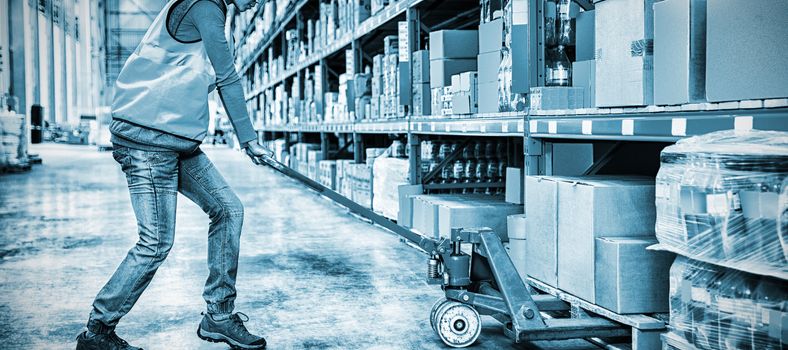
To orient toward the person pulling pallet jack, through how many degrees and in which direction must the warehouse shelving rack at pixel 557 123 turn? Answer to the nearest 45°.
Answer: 0° — it already faces them

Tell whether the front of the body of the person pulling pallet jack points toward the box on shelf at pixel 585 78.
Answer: yes

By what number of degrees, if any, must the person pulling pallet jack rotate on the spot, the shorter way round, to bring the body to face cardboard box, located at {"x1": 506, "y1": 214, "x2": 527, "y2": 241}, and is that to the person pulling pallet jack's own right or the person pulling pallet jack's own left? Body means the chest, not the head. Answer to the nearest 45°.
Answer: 0° — they already face it

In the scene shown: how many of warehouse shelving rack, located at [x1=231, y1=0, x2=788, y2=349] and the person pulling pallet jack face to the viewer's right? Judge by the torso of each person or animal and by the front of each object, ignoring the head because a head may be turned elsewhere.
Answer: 1

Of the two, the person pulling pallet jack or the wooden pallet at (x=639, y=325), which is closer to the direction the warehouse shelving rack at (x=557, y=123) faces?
the person pulling pallet jack

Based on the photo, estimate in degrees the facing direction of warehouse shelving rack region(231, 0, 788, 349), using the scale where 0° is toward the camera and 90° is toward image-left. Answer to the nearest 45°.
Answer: approximately 45°

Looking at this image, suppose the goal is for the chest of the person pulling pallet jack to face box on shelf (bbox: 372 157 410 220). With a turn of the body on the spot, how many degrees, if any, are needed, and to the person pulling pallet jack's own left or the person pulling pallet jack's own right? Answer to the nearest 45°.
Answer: approximately 45° to the person pulling pallet jack's own left

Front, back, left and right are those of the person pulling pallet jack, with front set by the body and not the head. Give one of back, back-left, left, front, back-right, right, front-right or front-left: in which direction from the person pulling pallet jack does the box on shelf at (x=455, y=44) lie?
front-left

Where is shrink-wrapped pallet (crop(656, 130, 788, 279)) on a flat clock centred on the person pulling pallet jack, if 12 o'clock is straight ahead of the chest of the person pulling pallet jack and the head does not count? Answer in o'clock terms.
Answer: The shrink-wrapped pallet is roughly at 1 o'clock from the person pulling pallet jack.

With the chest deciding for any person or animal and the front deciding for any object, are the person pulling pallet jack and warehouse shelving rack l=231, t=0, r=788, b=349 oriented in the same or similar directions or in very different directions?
very different directions

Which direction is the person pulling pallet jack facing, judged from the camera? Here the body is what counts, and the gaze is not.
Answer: to the viewer's right
